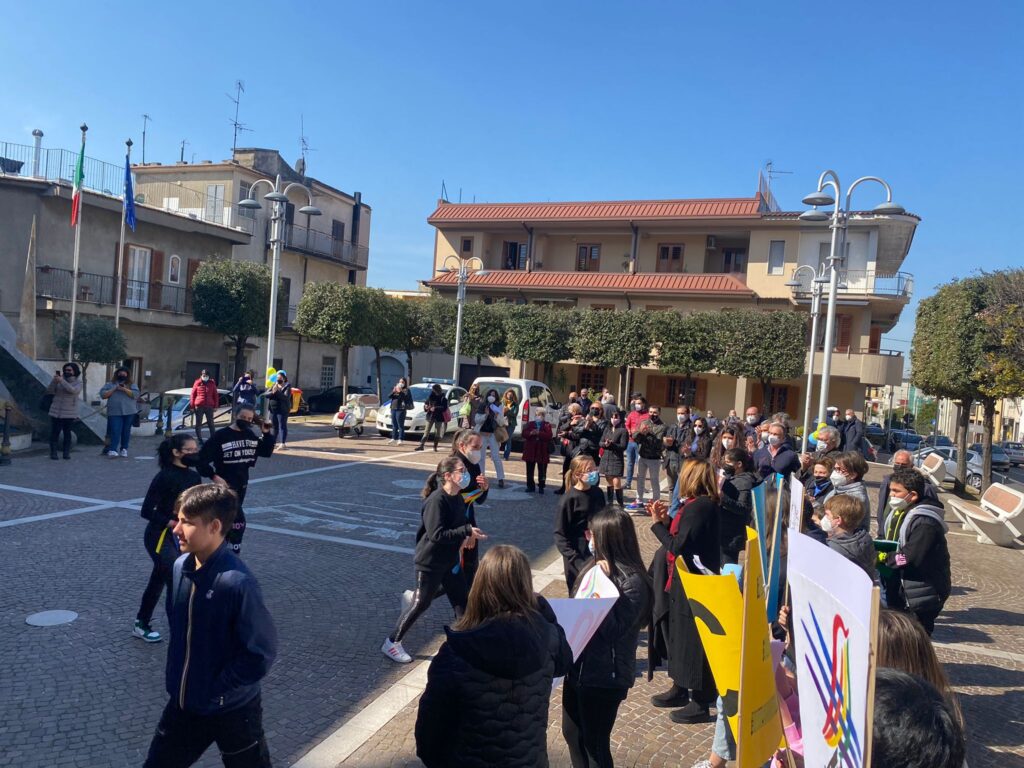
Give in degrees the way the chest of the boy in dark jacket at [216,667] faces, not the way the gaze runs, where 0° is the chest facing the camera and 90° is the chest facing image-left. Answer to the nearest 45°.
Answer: approximately 45°

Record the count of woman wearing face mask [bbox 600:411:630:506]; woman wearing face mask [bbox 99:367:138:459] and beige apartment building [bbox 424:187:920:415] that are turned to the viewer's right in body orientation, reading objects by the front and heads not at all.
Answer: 0

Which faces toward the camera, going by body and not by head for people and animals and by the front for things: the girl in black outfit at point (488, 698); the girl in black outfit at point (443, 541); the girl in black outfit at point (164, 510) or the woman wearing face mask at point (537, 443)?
the woman wearing face mask

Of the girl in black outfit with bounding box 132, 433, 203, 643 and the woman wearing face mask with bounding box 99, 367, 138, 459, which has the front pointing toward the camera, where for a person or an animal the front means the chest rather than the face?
the woman wearing face mask

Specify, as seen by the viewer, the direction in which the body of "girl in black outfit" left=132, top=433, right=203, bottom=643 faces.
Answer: to the viewer's right

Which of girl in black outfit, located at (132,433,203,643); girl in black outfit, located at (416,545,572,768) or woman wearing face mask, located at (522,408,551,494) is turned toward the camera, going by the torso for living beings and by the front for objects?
the woman wearing face mask

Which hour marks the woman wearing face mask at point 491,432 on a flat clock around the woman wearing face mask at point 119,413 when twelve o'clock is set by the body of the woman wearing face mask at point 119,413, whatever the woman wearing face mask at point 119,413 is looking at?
the woman wearing face mask at point 491,432 is roughly at 10 o'clock from the woman wearing face mask at point 119,413.

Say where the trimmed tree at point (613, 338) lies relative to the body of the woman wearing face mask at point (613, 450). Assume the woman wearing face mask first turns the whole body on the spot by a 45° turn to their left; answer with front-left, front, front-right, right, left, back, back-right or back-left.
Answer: back

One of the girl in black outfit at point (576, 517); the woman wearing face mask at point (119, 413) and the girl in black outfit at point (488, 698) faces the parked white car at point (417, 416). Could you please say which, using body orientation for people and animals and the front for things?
the girl in black outfit at point (488, 698)

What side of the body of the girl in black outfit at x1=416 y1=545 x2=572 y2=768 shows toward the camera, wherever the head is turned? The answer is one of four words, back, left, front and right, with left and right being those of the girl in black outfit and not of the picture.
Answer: back

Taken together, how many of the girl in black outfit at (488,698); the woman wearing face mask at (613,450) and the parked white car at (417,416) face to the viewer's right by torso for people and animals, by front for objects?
0

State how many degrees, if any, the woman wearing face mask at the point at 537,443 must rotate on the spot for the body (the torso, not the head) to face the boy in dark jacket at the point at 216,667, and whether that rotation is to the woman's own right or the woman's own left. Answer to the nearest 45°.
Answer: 0° — they already face them

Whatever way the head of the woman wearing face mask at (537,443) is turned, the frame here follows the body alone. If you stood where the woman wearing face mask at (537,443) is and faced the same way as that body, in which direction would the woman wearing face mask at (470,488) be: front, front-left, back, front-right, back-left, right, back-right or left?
front

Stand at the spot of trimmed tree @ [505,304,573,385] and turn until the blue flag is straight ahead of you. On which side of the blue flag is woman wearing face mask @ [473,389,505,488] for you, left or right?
left

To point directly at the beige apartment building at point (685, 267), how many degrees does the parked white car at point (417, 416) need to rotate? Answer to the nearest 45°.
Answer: approximately 180°

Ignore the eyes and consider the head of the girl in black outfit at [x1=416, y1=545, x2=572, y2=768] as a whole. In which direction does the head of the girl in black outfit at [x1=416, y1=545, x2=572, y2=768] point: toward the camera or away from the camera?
away from the camera

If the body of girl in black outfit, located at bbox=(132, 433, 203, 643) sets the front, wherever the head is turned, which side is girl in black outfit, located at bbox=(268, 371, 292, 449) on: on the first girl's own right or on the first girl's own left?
on the first girl's own left

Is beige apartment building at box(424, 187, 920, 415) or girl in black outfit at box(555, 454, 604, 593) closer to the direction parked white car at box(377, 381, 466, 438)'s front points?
the girl in black outfit

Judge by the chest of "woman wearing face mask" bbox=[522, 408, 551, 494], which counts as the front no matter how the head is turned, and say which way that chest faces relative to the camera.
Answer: toward the camera
